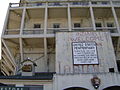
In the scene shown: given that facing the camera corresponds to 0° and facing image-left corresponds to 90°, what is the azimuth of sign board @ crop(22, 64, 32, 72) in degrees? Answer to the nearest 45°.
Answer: approximately 0°

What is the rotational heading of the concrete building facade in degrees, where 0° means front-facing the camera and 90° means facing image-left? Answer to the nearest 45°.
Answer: approximately 0°
